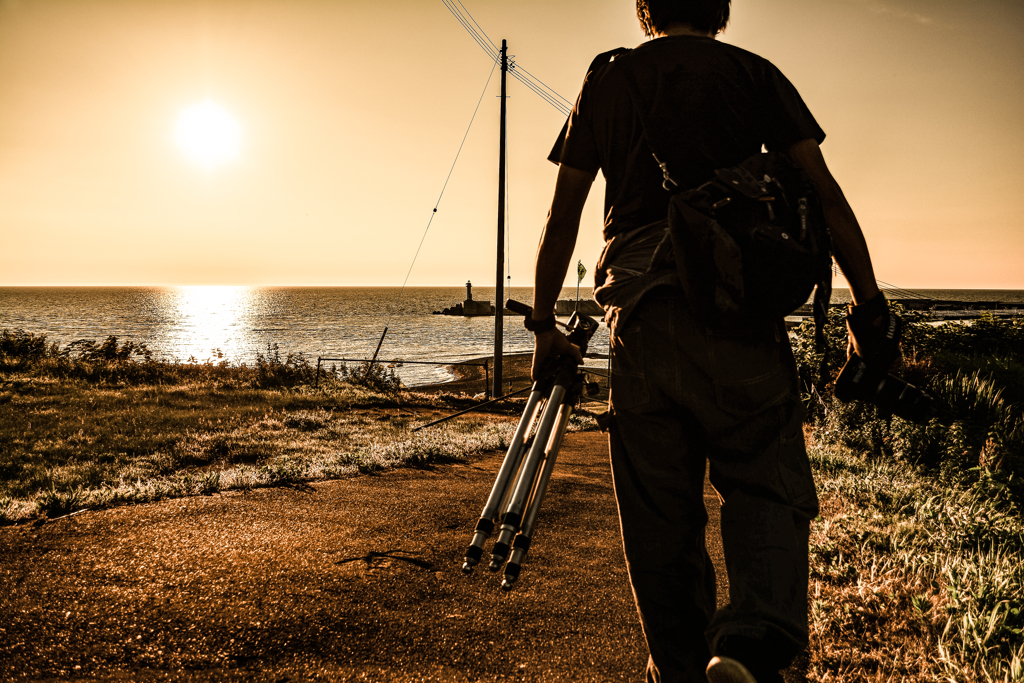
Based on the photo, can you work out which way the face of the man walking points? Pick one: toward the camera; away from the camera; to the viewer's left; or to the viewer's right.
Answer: away from the camera

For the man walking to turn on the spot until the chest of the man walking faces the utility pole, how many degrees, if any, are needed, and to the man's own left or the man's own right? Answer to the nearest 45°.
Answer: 0° — they already face it

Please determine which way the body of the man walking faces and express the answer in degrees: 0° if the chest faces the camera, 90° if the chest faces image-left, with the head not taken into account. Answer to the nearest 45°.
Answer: approximately 180°

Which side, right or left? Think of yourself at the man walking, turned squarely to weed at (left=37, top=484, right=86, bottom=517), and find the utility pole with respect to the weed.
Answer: right

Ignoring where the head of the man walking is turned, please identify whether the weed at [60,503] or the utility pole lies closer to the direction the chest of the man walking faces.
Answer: the utility pole
